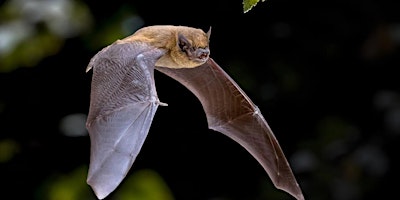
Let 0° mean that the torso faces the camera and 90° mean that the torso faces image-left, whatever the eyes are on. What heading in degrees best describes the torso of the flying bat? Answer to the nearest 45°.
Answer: approximately 315°
